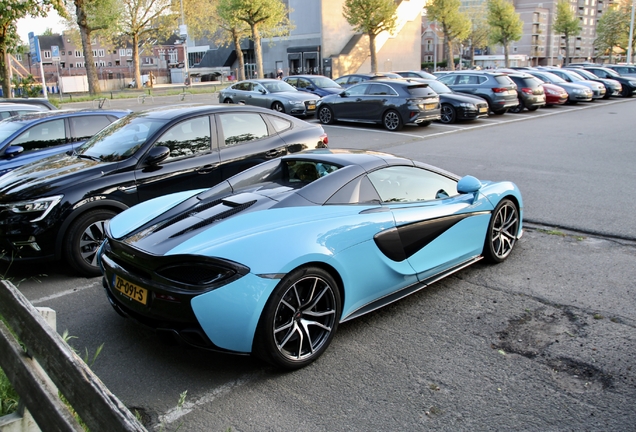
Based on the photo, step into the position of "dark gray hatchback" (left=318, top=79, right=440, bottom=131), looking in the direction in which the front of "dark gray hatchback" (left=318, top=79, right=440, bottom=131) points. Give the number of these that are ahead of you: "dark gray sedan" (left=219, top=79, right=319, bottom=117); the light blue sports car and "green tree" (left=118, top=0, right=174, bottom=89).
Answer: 2

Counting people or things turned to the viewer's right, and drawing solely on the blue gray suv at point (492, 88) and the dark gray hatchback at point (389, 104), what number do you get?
0

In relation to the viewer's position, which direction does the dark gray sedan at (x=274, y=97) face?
facing the viewer and to the right of the viewer

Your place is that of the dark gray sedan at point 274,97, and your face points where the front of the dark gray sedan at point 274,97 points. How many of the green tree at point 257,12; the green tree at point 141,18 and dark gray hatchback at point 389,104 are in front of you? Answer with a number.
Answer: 1

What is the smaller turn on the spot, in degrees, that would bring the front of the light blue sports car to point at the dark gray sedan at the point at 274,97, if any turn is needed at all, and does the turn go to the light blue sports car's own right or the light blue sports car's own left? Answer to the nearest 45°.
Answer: approximately 45° to the light blue sports car's own left

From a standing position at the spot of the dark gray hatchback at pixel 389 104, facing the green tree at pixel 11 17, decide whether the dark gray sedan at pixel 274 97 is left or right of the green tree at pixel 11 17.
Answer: right

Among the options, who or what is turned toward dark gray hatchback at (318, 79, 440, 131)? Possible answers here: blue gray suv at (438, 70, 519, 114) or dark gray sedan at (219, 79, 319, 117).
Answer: dark gray sedan at (219, 79, 319, 117)

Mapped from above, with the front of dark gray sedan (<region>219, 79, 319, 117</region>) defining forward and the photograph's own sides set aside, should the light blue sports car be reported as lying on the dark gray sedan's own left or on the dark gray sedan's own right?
on the dark gray sedan's own right

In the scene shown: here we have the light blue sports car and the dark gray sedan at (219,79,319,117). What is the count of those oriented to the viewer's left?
0

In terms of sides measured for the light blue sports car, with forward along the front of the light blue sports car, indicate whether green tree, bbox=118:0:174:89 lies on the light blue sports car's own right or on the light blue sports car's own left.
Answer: on the light blue sports car's own left

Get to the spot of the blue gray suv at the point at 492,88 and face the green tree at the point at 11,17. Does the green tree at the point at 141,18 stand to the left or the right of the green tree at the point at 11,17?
right

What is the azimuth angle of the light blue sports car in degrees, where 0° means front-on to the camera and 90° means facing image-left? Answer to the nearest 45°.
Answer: approximately 225°

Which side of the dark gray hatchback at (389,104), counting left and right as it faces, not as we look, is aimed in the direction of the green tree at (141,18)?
front

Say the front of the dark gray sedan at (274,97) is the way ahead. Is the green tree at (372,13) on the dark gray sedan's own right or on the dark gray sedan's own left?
on the dark gray sedan's own left

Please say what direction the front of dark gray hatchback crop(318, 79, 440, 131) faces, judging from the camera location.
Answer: facing away from the viewer and to the left of the viewer

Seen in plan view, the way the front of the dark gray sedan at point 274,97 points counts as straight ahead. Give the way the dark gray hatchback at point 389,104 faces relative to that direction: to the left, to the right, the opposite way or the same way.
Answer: the opposite way
